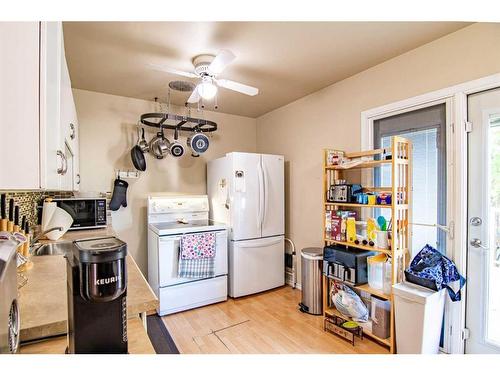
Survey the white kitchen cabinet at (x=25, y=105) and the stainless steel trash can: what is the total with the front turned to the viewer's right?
1

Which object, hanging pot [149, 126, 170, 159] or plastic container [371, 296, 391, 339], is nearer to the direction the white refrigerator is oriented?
the plastic container

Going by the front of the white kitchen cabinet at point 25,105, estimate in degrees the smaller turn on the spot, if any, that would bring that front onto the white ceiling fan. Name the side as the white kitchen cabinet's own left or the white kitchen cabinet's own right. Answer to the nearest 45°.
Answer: approximately 45° to the white kitchen cabinet's own left

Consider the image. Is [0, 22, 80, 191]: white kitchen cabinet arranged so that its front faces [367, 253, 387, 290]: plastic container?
yes

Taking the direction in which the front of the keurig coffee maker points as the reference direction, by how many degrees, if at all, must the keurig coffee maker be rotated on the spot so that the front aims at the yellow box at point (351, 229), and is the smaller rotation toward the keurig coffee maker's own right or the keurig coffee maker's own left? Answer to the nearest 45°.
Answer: approximately 45° to the keurig coffee maker's own left

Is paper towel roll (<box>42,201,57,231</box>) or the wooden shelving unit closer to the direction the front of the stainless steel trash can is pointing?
the paper towel roll

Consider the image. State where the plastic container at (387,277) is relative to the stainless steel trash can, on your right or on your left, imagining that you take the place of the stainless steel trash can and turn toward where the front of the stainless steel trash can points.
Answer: on your left

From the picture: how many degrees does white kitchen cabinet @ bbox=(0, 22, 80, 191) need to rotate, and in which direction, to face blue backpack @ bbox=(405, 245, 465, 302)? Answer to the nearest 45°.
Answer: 0° — it already faces it

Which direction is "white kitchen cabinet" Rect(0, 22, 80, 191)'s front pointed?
to the viewer's right
